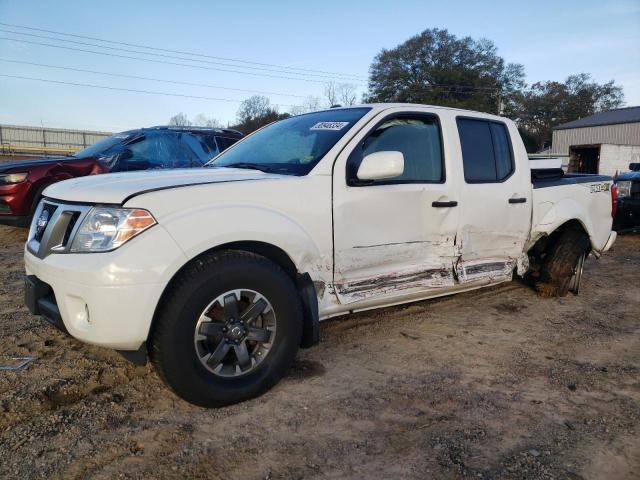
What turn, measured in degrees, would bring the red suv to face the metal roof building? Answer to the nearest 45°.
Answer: approximately 180°

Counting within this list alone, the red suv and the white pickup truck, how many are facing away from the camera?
0

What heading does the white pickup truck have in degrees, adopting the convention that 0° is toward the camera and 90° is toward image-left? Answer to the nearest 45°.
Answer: approximately 45°

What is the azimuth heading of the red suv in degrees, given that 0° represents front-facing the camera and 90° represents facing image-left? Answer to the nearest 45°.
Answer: approximately 45°

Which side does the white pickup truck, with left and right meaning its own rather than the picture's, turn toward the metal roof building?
back

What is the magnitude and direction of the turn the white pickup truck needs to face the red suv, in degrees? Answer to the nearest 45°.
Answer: approximately 90° to its right
